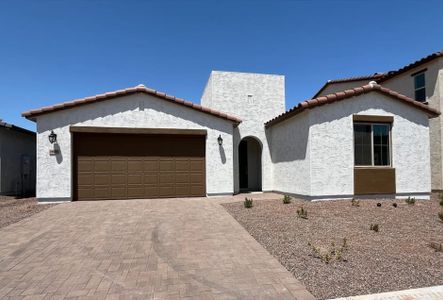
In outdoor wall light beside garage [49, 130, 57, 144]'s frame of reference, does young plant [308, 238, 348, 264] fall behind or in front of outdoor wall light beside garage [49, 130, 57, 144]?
in front

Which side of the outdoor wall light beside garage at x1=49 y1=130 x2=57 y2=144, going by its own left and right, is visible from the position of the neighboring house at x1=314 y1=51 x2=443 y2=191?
left

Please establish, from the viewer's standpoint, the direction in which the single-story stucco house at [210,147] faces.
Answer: facing the viewer

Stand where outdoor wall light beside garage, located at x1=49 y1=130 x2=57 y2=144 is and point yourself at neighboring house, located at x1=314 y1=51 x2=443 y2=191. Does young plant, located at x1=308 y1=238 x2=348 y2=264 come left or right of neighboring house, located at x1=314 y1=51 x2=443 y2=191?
right

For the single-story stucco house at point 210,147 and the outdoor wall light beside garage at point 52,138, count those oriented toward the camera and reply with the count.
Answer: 2

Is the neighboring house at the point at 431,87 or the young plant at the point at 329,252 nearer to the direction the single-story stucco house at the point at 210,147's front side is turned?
the young plant

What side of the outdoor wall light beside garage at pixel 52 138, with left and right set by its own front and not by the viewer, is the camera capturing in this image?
front

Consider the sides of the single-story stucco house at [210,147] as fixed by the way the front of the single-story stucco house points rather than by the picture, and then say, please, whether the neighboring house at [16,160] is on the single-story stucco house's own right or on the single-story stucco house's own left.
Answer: on the single-story stucco house's own right

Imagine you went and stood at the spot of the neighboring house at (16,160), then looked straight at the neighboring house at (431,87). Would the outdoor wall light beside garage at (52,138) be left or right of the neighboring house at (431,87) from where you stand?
right

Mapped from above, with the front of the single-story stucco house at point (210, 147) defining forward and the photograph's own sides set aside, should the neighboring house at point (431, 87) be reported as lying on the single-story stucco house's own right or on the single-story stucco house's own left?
on the single-story stucco house's own left

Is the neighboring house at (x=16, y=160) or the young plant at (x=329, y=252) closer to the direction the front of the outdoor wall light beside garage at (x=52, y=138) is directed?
the young plant

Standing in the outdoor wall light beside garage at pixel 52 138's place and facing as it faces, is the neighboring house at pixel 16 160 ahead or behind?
behind

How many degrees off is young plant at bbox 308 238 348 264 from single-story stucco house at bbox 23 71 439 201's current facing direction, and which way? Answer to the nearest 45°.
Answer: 0° — it already faces it
